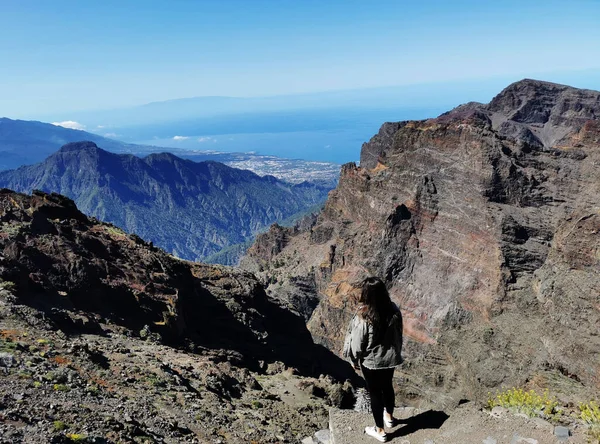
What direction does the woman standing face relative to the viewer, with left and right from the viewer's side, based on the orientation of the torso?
facing away from the viewer and to the left of the viewer

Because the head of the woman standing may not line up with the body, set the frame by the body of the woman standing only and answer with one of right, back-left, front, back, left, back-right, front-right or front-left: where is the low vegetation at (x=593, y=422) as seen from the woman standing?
back-right

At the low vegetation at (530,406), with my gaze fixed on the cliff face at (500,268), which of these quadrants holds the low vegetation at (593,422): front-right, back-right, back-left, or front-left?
back-right

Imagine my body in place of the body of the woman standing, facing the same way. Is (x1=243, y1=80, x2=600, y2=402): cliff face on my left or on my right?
on my right

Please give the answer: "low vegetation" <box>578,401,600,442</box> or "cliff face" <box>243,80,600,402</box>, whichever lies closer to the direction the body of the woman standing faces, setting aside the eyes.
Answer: the cliff face

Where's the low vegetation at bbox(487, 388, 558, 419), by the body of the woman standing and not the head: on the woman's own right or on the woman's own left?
on the woman's own right

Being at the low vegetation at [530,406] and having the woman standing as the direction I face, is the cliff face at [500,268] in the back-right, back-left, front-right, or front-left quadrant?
back-right
